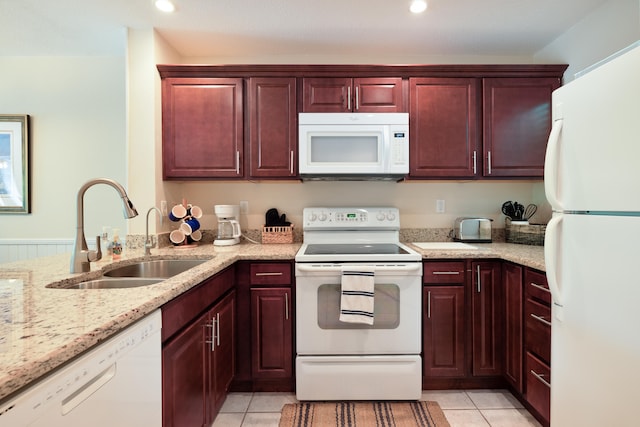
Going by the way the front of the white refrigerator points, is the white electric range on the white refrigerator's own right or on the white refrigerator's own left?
on the white refrigerator's own right

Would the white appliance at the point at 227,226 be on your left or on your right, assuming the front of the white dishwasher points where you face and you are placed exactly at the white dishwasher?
on your left

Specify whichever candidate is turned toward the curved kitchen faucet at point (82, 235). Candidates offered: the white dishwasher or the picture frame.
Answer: the picture frame

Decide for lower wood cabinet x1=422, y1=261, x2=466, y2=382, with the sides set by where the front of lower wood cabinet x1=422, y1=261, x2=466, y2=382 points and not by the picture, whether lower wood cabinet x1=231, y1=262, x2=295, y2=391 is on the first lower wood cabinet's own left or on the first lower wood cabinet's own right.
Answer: on the first lower wood cabinet's own right

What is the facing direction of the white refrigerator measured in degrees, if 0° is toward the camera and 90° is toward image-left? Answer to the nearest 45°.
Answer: approximately 45°

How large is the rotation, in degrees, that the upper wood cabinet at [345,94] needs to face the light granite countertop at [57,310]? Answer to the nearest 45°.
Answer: approximately 45° to its right

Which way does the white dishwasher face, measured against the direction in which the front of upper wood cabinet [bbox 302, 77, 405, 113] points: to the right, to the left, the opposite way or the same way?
to the left

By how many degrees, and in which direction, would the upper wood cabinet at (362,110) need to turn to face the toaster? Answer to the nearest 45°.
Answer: approximately 90° to its left

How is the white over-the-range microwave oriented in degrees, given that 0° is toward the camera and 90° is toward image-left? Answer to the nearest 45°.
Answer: approximately 0°

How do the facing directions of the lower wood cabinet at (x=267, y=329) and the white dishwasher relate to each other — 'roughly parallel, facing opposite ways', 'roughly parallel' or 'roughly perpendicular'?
roughly perpendicular

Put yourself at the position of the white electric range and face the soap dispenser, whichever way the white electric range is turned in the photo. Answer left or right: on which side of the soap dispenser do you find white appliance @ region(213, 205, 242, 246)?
right
